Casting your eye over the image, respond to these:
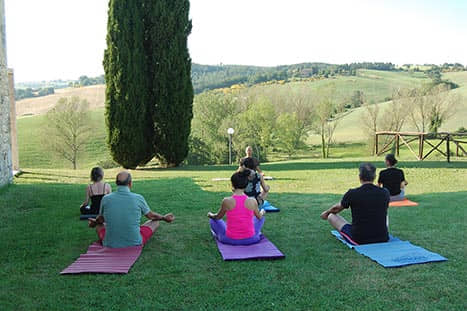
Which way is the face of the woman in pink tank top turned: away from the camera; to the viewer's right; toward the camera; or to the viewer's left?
away from the camera

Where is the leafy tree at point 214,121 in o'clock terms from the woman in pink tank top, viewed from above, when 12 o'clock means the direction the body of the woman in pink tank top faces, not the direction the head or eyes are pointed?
The leafy tree is roughly at 12 o'clock from the woman in pink tank top.

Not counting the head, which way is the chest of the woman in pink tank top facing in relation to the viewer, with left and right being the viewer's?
facing away from the viewer

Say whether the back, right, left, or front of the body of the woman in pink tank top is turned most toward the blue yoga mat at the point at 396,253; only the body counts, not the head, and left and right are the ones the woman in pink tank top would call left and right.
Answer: right

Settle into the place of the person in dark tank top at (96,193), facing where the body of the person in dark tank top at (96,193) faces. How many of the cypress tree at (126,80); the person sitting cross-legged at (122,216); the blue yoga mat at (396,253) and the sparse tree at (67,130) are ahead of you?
2

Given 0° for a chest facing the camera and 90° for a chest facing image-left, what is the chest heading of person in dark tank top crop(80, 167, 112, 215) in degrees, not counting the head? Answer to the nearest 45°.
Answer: approximately 180°

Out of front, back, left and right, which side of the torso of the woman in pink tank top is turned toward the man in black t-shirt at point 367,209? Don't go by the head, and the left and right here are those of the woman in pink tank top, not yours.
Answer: right

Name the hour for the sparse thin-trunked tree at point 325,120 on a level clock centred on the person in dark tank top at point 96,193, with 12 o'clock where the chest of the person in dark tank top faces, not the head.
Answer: The sparse thin-trunked tree is roughly at 1 o'clock from the person in dark tank top.

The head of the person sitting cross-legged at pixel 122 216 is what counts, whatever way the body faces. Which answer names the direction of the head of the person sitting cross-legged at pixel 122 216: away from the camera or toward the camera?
away from the camera

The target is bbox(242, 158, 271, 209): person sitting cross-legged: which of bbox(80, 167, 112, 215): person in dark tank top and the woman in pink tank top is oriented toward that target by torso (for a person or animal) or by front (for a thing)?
the woman in pink tank top

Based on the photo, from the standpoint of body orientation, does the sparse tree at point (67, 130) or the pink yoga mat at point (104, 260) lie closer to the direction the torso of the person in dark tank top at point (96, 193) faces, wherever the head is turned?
the sparse tree

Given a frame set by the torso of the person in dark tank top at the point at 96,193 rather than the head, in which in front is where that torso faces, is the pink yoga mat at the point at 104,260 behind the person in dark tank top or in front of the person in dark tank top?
behind

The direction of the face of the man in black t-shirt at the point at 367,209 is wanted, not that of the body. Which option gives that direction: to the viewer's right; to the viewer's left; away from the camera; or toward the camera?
away from the camera
